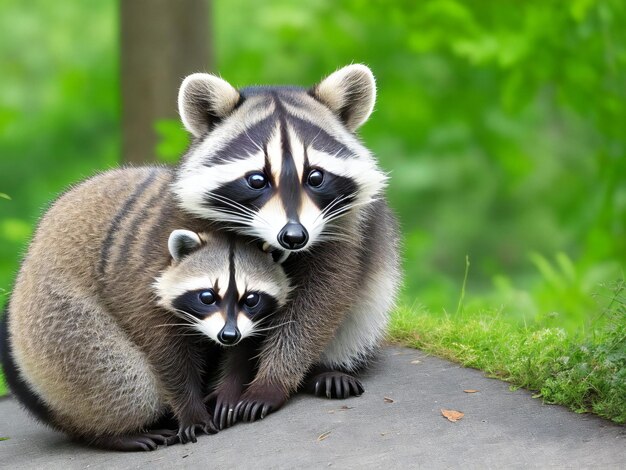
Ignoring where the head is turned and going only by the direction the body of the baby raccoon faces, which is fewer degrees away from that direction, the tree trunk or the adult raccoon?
the adult raccoon

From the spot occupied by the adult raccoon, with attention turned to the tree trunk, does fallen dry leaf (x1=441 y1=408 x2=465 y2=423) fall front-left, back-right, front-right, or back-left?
back-right

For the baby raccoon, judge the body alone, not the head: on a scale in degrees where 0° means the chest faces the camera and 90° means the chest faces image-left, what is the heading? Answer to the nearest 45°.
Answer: approximately 315°
